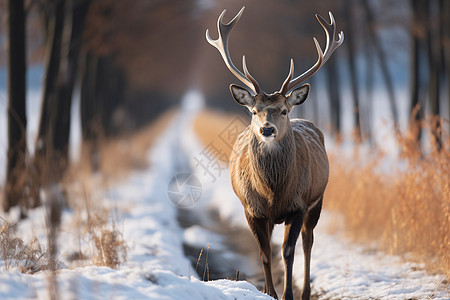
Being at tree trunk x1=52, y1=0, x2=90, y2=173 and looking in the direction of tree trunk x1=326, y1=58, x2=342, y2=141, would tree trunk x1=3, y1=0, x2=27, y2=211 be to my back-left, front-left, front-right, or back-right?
back-right

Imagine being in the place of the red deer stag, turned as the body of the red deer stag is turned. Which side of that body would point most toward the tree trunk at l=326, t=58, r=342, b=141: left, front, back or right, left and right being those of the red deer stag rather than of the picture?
back

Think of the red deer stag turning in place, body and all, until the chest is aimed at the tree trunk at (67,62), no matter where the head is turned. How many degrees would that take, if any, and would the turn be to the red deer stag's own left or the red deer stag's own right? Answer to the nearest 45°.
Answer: approximately 135° to the red deer stag's own right

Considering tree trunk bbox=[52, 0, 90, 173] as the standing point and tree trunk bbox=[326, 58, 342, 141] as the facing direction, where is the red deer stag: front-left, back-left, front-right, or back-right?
back-right

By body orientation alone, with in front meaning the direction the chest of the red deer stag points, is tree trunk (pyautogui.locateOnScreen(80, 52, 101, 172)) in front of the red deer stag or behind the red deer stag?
behind

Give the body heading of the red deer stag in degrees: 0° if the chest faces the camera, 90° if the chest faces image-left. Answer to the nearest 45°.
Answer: approximately 0°

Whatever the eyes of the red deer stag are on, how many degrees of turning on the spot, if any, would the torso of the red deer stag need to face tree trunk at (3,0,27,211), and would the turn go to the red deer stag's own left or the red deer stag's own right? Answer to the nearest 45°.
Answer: approximately 135° to the red deer stag's own right
